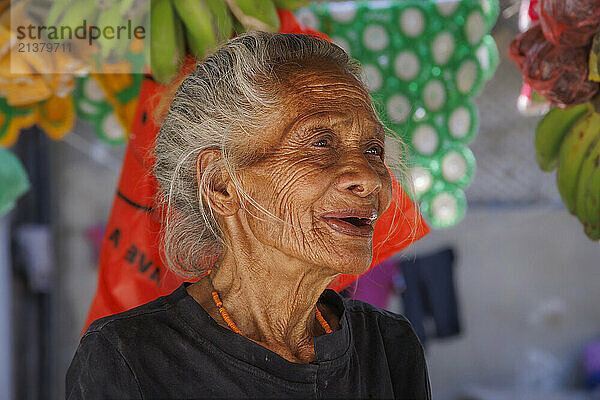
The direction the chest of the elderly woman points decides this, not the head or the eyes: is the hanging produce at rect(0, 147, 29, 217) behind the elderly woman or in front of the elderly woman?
behind

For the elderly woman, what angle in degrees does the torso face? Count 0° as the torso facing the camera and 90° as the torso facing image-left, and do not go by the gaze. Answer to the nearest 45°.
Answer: approximately 315°

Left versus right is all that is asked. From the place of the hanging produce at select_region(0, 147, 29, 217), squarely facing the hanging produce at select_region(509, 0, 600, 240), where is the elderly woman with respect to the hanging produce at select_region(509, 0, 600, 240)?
right

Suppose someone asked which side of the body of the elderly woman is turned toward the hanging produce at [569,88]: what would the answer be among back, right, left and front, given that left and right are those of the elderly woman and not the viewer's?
left
